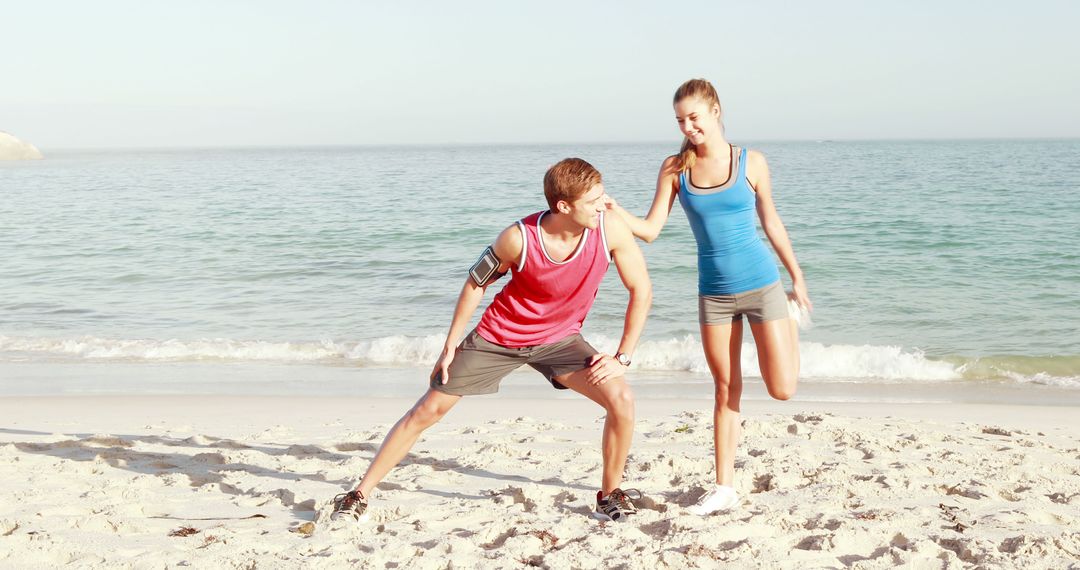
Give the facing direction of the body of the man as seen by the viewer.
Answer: toward the camera

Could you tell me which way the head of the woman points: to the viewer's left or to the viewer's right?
to the viewer's left

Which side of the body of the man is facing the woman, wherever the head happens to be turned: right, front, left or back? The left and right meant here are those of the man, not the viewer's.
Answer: left
